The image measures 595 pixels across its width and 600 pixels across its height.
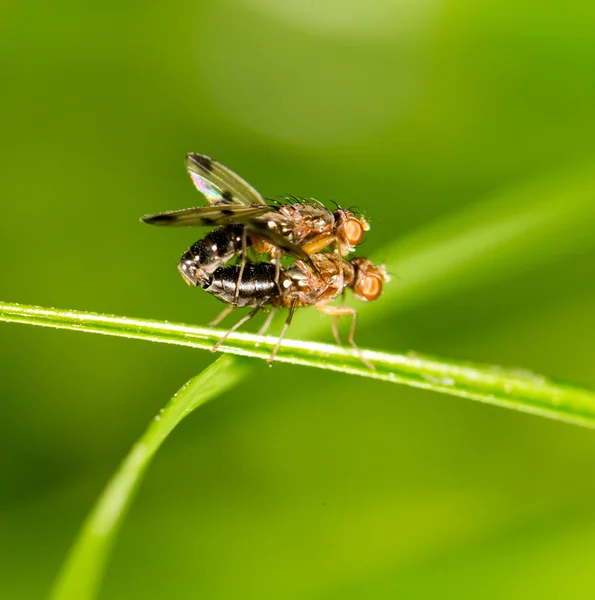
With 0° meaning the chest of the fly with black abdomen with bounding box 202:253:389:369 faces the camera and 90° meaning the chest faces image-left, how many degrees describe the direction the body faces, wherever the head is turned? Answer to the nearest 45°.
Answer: approximately 270°

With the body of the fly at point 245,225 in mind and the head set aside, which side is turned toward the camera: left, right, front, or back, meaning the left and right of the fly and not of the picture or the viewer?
right
